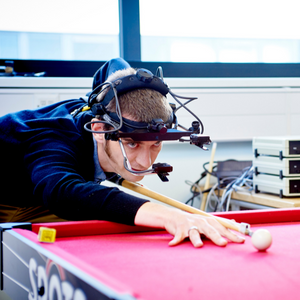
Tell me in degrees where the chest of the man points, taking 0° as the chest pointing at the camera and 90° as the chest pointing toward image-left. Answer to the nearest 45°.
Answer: approximately 315°

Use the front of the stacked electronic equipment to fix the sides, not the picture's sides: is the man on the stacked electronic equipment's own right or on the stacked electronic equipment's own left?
on the stacked electronic equipment's own right

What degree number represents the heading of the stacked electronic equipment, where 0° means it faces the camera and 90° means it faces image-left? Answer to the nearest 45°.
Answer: approximately 315°

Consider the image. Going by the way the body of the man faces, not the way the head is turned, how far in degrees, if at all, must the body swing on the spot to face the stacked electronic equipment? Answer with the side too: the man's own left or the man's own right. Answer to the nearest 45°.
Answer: approximately 90° to the man's own left
